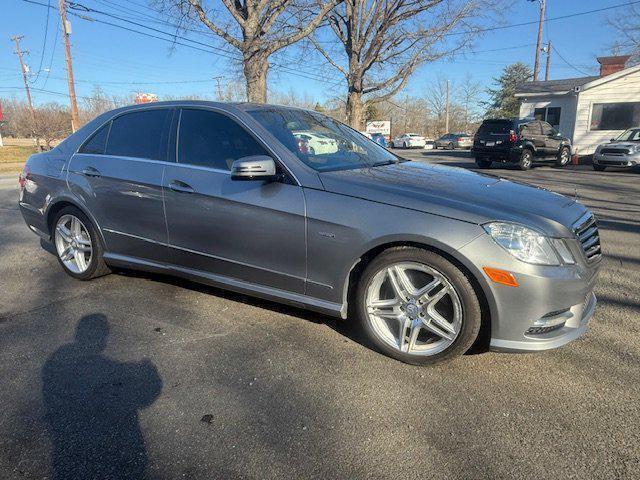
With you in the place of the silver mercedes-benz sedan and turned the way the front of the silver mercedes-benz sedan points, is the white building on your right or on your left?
on your left

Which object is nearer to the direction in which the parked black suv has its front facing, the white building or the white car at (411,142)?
the white building

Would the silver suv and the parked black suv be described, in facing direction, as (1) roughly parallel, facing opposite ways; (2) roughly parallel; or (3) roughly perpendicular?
roughly parallel, facing opposite ways

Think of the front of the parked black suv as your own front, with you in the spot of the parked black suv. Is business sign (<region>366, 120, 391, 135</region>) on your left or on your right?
on your left

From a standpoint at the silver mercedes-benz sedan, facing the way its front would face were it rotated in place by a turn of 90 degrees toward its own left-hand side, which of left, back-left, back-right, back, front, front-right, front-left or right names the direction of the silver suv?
front

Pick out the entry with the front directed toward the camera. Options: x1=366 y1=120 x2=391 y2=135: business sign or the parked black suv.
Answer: the business sign

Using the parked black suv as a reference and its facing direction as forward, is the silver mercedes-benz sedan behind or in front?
behind

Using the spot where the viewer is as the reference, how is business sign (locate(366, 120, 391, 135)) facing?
facing the viewer

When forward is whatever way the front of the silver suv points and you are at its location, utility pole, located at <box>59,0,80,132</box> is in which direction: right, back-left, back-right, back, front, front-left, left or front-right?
front-right

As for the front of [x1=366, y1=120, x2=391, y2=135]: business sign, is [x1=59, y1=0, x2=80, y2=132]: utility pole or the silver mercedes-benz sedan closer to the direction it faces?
the silver mercedes-benz sedan

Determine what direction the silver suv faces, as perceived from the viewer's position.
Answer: facing the viewer and to the left of the viewer

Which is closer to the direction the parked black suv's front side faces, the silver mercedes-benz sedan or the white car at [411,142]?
the white car

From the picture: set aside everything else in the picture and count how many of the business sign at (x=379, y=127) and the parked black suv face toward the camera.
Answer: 1

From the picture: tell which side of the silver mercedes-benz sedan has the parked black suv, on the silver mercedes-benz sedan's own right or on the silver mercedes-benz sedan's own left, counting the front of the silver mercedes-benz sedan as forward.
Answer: on the silver mercedes-benz sedan's own left

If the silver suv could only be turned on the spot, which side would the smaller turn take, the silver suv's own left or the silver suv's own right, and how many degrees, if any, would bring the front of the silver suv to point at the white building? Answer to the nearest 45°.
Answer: approximately 135° to the silver suv's own right

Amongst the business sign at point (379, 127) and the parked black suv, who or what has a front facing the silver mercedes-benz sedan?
the business sign
